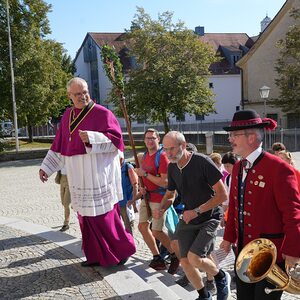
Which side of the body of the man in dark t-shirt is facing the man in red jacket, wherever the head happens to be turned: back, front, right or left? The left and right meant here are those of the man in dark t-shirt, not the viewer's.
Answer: left

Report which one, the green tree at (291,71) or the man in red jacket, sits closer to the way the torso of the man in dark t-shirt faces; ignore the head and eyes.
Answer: the man in red jacket

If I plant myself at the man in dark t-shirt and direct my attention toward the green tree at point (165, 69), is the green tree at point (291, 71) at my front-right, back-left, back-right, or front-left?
front-right

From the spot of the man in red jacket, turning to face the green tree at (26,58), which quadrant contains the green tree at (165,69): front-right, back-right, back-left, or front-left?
front-right

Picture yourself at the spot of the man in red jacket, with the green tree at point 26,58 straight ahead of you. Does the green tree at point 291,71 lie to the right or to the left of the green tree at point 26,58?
right

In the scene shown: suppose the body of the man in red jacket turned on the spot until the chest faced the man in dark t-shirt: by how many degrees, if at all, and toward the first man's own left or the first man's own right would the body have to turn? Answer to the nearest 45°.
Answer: approximately 90° to the first man's own right

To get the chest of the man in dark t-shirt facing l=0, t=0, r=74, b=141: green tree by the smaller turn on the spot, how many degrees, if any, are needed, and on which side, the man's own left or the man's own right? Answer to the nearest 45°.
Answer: approximately 90° to the man's own right

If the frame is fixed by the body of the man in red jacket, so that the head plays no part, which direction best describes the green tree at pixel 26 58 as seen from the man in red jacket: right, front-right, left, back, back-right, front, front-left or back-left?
right

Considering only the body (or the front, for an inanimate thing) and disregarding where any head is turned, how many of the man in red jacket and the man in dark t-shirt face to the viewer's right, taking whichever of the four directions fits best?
0

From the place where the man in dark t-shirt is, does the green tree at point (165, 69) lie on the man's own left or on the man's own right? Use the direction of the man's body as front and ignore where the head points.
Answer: on the man's own right

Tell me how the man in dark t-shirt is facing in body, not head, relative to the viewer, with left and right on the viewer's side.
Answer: facing the viewer and to the left of the viewer

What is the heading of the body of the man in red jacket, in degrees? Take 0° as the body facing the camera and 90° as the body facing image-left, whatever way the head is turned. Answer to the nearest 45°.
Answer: approximately 45°
